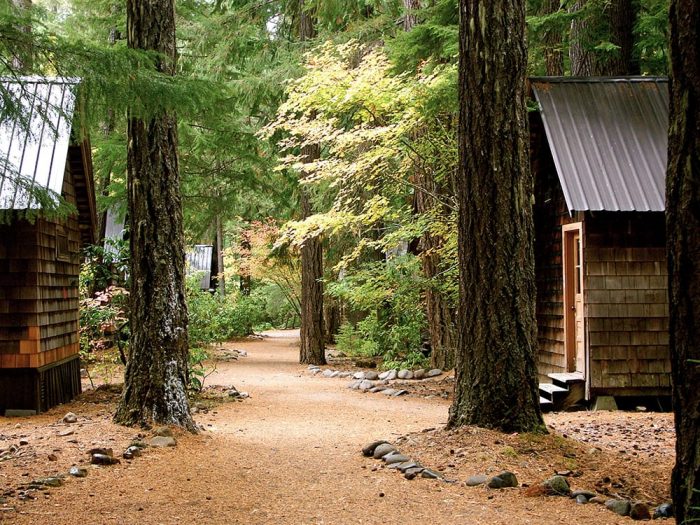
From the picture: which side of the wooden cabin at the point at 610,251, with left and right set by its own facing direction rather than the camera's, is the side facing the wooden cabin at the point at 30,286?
front

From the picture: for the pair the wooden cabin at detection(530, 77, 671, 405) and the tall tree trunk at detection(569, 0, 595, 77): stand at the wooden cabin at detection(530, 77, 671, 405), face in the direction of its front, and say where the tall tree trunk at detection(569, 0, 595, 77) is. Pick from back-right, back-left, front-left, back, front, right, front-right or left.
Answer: right

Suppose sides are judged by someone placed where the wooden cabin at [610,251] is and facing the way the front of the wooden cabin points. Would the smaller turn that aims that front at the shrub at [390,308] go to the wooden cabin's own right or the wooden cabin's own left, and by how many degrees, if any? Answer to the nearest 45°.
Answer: approximately 45° to the wooden cabin's own right

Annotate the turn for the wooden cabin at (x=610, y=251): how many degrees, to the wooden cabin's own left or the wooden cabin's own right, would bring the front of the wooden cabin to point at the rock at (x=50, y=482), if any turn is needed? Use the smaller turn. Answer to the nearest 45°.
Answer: approximately 45° to the wooden cabin's own left

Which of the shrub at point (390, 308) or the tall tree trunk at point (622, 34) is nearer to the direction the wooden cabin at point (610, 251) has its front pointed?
the shrub

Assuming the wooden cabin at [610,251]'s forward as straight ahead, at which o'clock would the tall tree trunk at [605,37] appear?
The tall tree trunk is roughly at 3 o'clock from the wooden cabin.

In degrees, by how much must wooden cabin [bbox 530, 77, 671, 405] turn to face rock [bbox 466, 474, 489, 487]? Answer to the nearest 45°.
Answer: approximately 90° to its left

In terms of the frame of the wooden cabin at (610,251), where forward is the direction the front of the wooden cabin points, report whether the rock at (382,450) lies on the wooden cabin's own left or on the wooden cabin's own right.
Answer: on the wooden cabin's own left

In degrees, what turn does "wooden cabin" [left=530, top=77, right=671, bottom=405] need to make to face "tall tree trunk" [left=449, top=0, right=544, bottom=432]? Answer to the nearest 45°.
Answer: approximately 90° to its left

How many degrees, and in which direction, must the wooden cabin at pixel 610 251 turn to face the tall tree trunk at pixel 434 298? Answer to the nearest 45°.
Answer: approximately 45° to its right

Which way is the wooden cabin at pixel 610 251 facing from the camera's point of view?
to the viewer's left

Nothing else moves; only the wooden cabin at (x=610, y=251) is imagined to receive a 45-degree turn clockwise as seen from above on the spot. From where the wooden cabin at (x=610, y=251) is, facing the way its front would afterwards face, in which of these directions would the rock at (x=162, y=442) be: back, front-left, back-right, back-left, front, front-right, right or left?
left

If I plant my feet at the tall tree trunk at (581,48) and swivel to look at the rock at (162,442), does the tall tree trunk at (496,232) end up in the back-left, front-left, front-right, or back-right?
front-left

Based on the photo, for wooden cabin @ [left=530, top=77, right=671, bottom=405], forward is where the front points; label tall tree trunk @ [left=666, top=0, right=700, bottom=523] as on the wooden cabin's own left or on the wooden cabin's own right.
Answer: on the wooden cabin's own left

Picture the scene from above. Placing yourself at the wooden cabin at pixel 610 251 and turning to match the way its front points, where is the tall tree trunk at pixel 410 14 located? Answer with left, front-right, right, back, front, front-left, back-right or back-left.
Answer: front-right

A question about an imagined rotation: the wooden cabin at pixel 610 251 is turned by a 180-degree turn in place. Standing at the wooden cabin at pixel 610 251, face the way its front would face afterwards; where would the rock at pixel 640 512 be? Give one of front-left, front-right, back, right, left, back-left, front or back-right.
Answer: right
